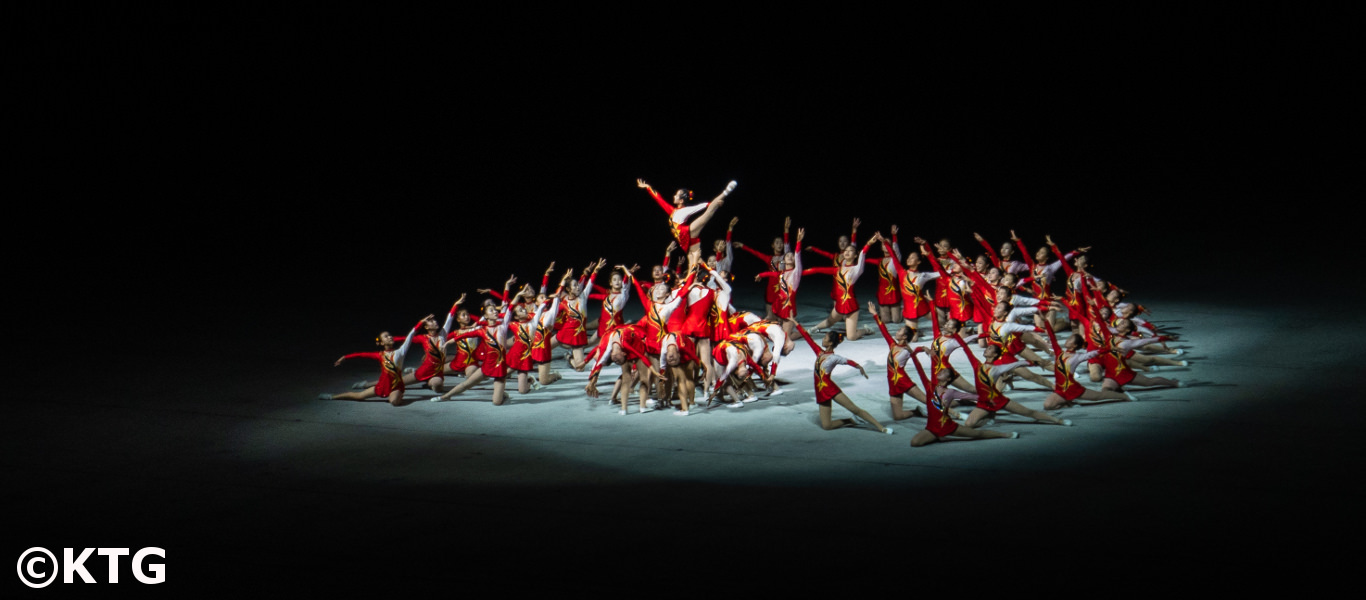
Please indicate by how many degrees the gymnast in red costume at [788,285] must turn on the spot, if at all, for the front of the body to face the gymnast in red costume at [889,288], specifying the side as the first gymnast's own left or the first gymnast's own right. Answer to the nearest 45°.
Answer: approximately 135° to the first gymnast's own left

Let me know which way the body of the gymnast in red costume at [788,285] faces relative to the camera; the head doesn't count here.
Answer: toward the camera

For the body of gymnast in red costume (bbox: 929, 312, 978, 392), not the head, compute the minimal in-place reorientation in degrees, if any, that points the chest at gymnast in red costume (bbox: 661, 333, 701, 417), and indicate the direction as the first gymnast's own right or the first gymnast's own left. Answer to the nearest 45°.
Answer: approximately 45° to the first gymnast's own right

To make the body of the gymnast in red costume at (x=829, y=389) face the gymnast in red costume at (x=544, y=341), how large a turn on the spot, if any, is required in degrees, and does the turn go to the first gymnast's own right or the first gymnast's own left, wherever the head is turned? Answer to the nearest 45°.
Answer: approximately 45° to the first gymnast's own right

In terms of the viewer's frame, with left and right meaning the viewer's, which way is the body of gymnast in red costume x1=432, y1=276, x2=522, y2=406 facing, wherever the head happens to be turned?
facing the viewer and to the right of the viewer

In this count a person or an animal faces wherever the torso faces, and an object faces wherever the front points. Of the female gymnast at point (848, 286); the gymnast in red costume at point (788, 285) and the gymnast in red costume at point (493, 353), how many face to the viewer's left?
0

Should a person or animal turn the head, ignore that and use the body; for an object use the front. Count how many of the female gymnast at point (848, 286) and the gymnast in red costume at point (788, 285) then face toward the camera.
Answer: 2

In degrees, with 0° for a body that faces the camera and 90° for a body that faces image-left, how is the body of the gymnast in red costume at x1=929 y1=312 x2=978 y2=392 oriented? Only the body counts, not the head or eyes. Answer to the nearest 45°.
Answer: approximately 45°

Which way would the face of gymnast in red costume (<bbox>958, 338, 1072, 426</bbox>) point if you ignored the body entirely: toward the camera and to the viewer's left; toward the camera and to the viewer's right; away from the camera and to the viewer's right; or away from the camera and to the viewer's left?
toward the camera and to the viewer's left

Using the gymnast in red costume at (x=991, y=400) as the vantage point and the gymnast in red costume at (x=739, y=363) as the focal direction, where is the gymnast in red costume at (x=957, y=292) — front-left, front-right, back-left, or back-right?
front-right
